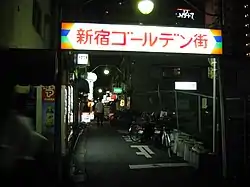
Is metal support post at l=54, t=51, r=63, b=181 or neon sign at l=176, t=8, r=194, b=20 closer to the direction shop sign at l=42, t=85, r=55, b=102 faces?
the metal support post

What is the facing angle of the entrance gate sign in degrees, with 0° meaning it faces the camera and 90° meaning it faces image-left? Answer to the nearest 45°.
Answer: approximately 0°

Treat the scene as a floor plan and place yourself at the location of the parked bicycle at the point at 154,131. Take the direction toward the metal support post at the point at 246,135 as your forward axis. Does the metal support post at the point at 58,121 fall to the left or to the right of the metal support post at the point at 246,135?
right

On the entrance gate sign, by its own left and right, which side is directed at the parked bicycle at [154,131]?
back

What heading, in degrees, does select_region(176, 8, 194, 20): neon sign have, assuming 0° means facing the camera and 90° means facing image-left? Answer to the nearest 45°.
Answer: approximately 0°

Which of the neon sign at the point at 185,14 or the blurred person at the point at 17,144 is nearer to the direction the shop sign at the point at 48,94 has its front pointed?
the blurred person

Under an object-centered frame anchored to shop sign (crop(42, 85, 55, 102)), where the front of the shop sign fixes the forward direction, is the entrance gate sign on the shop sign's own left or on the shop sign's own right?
on the shop sign's own left
